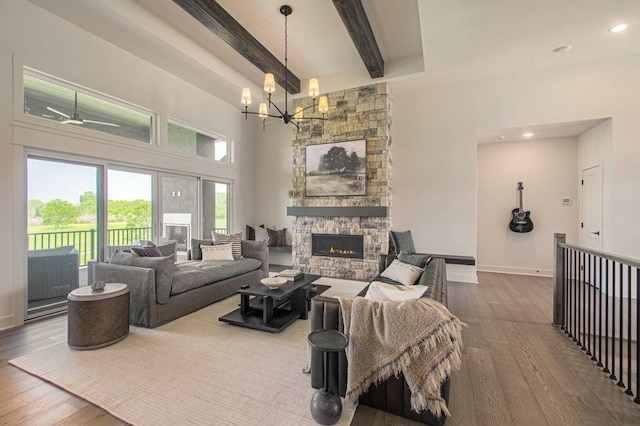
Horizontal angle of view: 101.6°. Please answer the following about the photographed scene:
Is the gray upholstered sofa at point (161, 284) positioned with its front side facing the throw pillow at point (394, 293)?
yes

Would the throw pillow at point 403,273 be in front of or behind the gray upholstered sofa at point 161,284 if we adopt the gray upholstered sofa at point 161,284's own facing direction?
in front

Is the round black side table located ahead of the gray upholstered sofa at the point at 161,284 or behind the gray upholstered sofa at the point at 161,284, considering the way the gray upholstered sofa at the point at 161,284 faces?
ahead

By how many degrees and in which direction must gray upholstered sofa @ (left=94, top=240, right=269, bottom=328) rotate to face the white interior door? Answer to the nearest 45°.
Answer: approximately 45° to its left

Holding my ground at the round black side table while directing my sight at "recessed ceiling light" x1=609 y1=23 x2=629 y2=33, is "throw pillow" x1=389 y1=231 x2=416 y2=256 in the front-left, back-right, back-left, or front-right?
front-left

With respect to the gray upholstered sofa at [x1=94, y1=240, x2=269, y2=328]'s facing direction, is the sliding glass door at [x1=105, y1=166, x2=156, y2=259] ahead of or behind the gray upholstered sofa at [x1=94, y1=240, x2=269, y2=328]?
behind

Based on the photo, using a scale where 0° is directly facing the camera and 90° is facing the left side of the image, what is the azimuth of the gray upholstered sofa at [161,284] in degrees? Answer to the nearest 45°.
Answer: approximately 315°

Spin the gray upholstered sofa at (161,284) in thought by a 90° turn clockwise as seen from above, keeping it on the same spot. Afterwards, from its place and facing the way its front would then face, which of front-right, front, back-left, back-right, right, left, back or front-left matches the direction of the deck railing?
right

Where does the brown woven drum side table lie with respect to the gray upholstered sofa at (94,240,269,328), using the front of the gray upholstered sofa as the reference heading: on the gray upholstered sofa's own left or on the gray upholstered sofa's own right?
on the gray upholstered sofa's own right

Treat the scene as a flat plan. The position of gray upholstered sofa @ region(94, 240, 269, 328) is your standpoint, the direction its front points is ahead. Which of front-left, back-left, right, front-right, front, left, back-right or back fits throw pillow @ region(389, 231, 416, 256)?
front-left

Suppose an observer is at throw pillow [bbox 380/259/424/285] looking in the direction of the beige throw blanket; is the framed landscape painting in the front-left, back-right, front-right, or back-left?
back-right

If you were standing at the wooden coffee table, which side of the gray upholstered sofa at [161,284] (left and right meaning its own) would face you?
front
